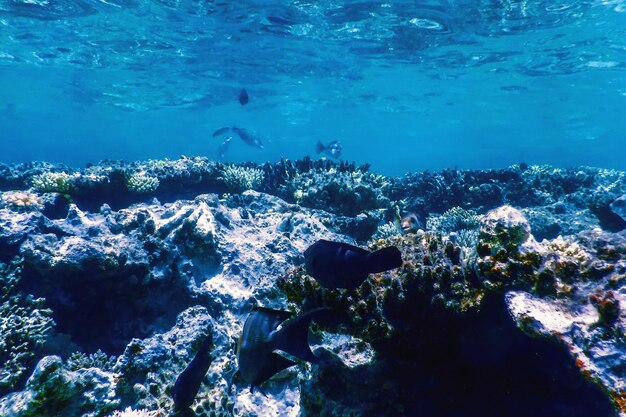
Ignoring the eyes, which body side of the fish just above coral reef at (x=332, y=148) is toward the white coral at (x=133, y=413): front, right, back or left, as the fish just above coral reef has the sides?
right

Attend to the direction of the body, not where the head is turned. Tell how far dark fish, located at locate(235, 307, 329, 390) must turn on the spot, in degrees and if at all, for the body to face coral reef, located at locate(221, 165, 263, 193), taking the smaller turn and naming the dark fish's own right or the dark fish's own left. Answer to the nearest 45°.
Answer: approximately 45° to the dark fish's own right

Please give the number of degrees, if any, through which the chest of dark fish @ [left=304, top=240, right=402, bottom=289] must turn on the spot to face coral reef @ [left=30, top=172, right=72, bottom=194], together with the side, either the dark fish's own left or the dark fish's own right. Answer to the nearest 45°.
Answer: approximately 45° to the dark fish's own right

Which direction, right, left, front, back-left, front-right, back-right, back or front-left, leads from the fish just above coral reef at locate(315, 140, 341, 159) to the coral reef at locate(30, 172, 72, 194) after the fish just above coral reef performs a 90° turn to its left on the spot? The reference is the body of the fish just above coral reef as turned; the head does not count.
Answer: back-left

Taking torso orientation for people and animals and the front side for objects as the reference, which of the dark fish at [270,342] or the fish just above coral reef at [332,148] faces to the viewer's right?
the fish just above coral reef

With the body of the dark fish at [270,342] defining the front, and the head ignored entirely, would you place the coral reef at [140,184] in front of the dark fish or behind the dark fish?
in front

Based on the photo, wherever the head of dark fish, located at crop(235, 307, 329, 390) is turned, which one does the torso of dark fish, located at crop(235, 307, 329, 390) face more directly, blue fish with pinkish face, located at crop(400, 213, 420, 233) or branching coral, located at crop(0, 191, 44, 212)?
the branching coral

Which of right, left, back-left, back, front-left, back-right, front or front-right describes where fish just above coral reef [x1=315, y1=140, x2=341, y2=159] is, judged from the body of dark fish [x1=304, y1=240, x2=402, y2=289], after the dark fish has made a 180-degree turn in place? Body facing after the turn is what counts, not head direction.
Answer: left

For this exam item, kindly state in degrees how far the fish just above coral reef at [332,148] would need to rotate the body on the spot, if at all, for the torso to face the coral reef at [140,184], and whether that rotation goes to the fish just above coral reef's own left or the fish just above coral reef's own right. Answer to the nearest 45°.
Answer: approximately 135° to the fish just above coral reef's own right

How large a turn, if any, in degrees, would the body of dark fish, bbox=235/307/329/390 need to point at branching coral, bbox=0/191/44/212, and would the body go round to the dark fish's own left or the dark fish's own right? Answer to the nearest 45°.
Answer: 0° — it already faces it

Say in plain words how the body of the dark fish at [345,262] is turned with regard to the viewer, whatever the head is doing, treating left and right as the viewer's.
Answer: facing to the left of the viewer

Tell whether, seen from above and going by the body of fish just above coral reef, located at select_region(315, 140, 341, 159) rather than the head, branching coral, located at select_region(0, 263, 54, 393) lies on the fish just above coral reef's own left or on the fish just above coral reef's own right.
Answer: on the fish just above coral reef's own right

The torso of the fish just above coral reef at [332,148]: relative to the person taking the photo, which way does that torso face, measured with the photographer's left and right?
facing to the right of the viewer
